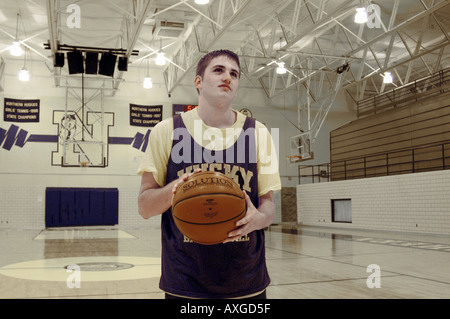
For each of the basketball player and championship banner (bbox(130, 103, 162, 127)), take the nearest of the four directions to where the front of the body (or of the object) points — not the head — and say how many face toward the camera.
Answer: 2

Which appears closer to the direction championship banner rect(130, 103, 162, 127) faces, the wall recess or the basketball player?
the basketball player

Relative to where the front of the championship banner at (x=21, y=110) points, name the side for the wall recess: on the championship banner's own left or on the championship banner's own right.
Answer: on the championship banner's own left

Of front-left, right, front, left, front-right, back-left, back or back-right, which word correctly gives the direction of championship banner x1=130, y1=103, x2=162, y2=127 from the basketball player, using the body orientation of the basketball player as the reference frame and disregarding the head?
back

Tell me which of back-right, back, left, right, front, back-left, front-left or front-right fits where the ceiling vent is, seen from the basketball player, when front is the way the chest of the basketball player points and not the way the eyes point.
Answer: back

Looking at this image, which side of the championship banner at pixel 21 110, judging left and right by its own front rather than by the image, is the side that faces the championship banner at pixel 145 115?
left

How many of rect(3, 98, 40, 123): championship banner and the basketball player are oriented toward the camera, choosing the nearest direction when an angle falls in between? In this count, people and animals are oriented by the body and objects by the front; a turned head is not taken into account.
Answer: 2

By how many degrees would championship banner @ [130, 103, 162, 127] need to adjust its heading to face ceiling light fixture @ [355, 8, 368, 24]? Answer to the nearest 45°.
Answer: approximately 45° to its left

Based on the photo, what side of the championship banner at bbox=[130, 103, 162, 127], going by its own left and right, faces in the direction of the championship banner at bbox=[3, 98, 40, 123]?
right

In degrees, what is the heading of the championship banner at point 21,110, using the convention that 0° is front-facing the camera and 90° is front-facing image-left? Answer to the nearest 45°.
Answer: approximately 0°
